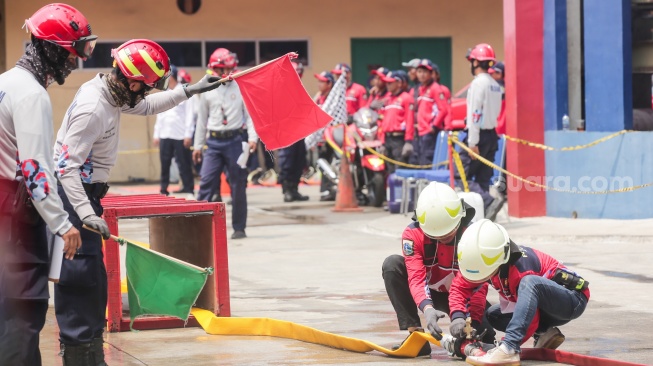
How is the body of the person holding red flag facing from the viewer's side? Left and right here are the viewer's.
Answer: facing to the right of the viewer

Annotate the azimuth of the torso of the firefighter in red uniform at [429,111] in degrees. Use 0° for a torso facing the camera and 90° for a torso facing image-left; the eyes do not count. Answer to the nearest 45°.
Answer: approximately 45°

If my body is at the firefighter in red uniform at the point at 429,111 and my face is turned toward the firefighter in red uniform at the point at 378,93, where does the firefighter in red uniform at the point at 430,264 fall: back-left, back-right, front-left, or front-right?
back-left

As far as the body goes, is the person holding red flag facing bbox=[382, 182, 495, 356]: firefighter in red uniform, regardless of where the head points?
yes

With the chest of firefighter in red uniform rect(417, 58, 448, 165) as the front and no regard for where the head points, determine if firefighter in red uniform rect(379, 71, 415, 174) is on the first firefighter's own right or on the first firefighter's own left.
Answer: on the first firefighter's own right

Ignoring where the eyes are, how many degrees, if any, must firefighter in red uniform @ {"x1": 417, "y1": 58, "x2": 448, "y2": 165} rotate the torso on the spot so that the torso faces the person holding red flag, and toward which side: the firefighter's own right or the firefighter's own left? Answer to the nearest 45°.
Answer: approximately 45° to the firefighter's own left

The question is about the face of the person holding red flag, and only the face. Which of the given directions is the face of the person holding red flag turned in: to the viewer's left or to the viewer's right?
to the viewer's right
